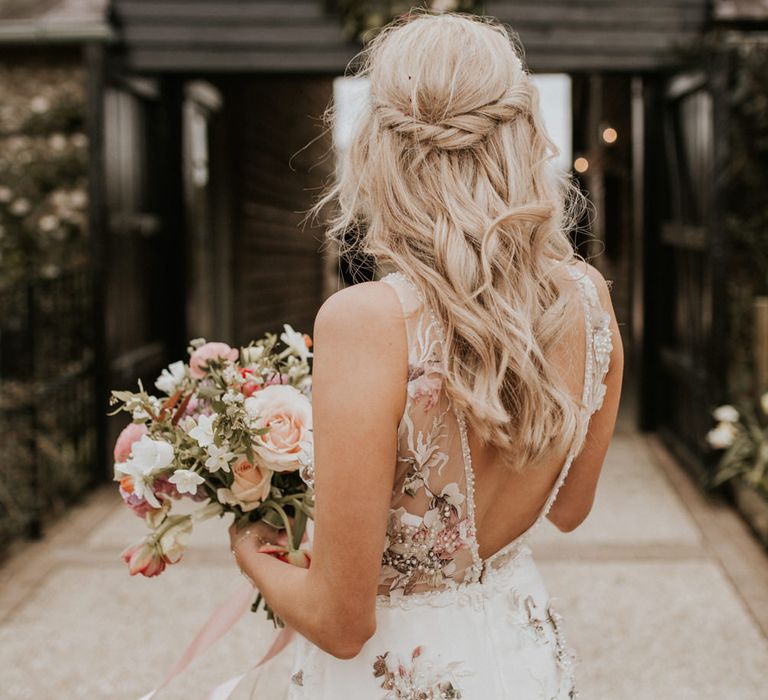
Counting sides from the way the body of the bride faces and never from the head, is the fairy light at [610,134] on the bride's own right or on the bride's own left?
on the bride's own right

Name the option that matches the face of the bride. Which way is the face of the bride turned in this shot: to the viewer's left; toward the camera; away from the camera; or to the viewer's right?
away from the camera

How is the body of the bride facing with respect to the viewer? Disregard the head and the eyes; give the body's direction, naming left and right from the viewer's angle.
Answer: facing away from the viewer and to the left of the viewer

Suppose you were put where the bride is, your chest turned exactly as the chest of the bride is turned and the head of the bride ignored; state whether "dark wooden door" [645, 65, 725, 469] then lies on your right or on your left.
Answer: on your right

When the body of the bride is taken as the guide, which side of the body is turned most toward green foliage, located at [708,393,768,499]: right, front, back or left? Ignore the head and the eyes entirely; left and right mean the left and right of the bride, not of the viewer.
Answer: right
